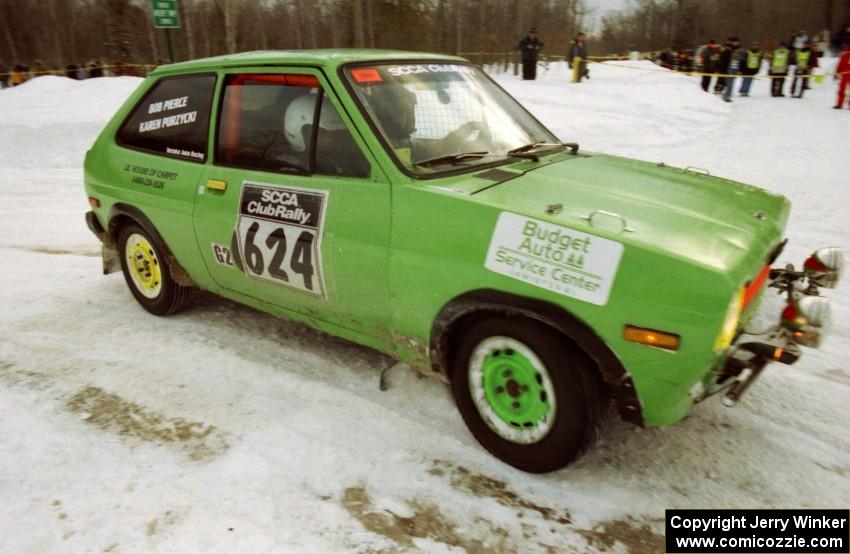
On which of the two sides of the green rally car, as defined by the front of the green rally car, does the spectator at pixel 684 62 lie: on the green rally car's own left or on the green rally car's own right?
on the green rally car's own left

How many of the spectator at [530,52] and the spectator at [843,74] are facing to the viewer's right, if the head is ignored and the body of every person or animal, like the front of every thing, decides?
0

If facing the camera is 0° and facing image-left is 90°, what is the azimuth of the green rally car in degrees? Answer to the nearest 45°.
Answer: approximately 315°

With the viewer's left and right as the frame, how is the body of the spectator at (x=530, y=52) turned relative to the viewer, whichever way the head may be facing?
facing the viewer

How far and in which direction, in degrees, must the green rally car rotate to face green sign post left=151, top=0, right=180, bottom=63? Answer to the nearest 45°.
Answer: approximately 180°

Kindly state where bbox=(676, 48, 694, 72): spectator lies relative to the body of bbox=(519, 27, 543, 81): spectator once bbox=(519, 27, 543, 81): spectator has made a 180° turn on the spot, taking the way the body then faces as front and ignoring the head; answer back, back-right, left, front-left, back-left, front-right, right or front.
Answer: front-right

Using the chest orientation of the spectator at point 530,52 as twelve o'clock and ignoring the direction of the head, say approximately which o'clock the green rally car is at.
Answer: The green rally car is roughly at 12 o'clock from the spectator.

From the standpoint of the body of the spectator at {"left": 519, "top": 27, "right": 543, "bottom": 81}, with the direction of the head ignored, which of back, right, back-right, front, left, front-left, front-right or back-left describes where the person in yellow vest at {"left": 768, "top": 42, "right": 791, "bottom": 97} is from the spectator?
left

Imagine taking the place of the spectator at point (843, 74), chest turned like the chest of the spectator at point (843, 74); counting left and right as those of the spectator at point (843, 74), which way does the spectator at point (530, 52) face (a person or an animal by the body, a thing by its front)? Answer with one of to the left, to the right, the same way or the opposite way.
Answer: to the left

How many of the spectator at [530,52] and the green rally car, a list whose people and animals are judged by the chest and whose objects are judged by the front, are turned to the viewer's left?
0

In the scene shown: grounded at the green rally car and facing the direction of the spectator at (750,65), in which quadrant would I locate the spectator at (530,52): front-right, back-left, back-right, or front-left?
front-left

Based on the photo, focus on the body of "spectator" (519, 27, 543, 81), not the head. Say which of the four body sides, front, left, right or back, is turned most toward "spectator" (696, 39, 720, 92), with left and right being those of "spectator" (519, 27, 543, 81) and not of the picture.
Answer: left
